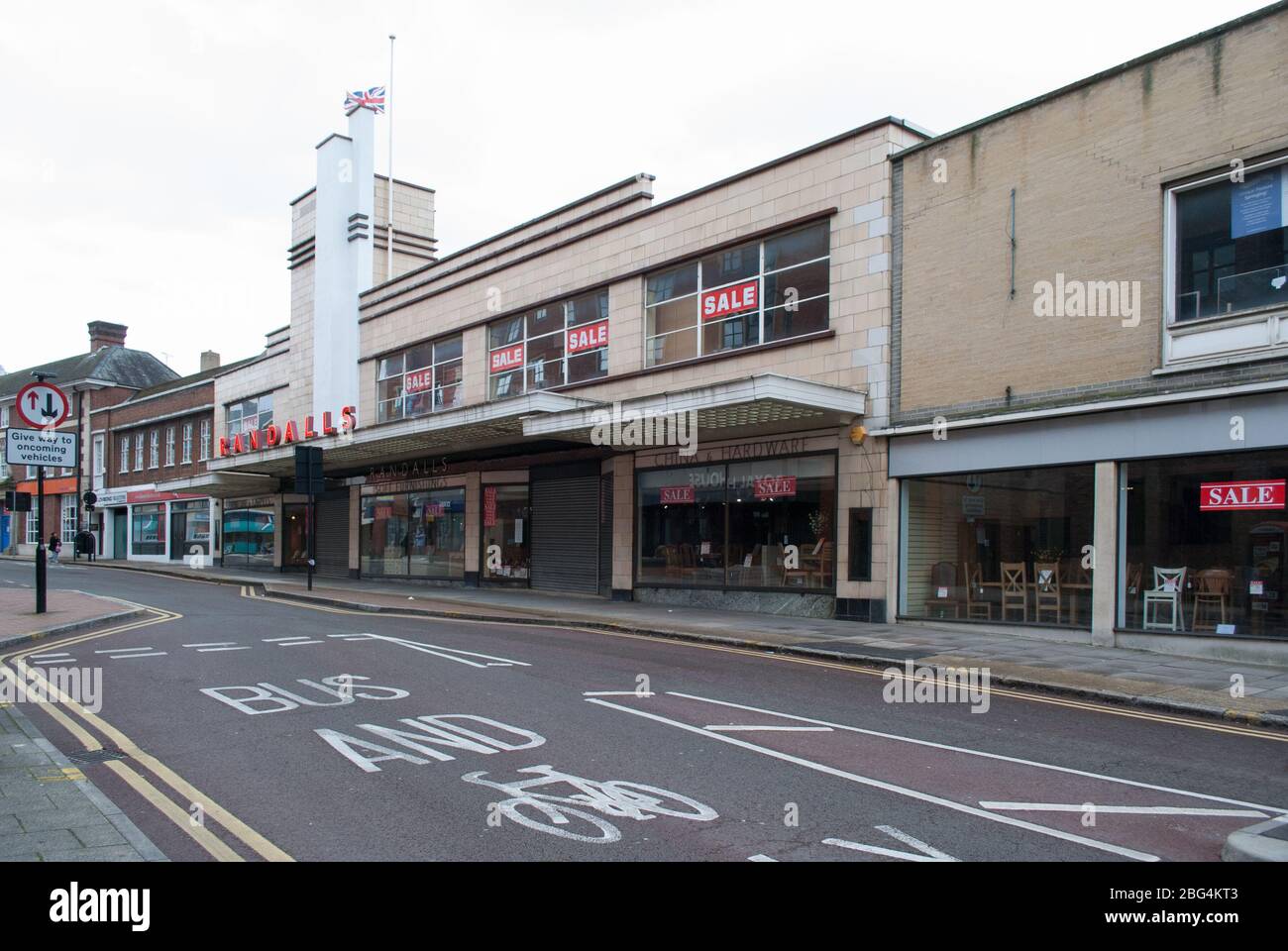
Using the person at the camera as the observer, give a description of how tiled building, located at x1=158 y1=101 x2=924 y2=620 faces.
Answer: facing the viewer and to the left of the viewer

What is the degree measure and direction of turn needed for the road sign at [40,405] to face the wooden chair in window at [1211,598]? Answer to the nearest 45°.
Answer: approximately 45° to its left

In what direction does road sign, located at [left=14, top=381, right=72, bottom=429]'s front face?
toward the camera

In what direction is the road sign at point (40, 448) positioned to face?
toward the camera

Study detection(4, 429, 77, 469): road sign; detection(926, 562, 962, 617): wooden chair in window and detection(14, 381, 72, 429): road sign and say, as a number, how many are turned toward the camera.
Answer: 3
